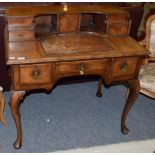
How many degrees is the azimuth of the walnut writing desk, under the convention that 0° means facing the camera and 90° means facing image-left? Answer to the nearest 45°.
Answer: approximately 0°
